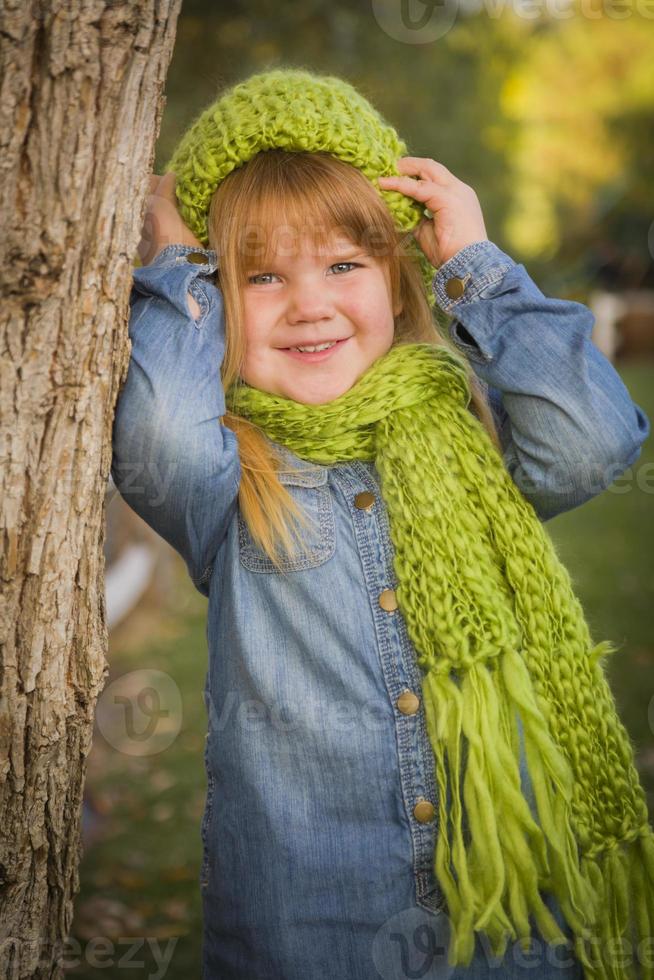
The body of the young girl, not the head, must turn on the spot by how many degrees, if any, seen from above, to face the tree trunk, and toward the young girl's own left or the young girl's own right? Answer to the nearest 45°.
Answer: approximately 45° to the young girl's own right

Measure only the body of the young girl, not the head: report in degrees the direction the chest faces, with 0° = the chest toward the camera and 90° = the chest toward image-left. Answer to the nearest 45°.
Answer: approximately 0°
